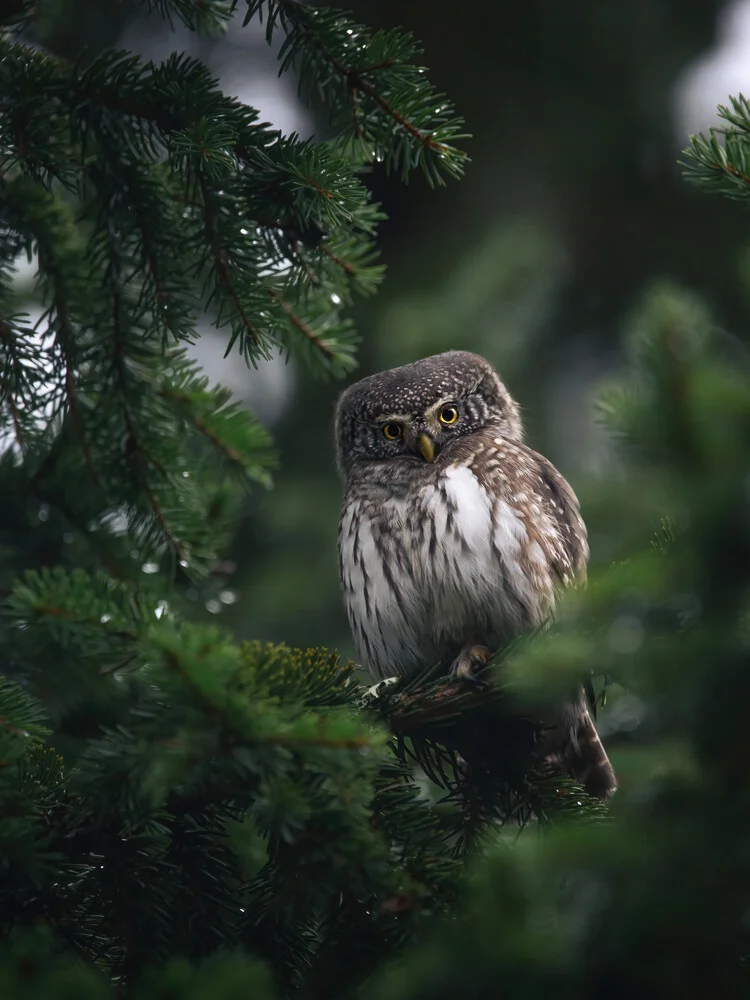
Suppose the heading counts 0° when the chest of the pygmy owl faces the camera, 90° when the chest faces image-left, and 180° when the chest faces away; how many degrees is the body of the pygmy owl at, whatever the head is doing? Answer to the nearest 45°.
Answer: approximately 45°
